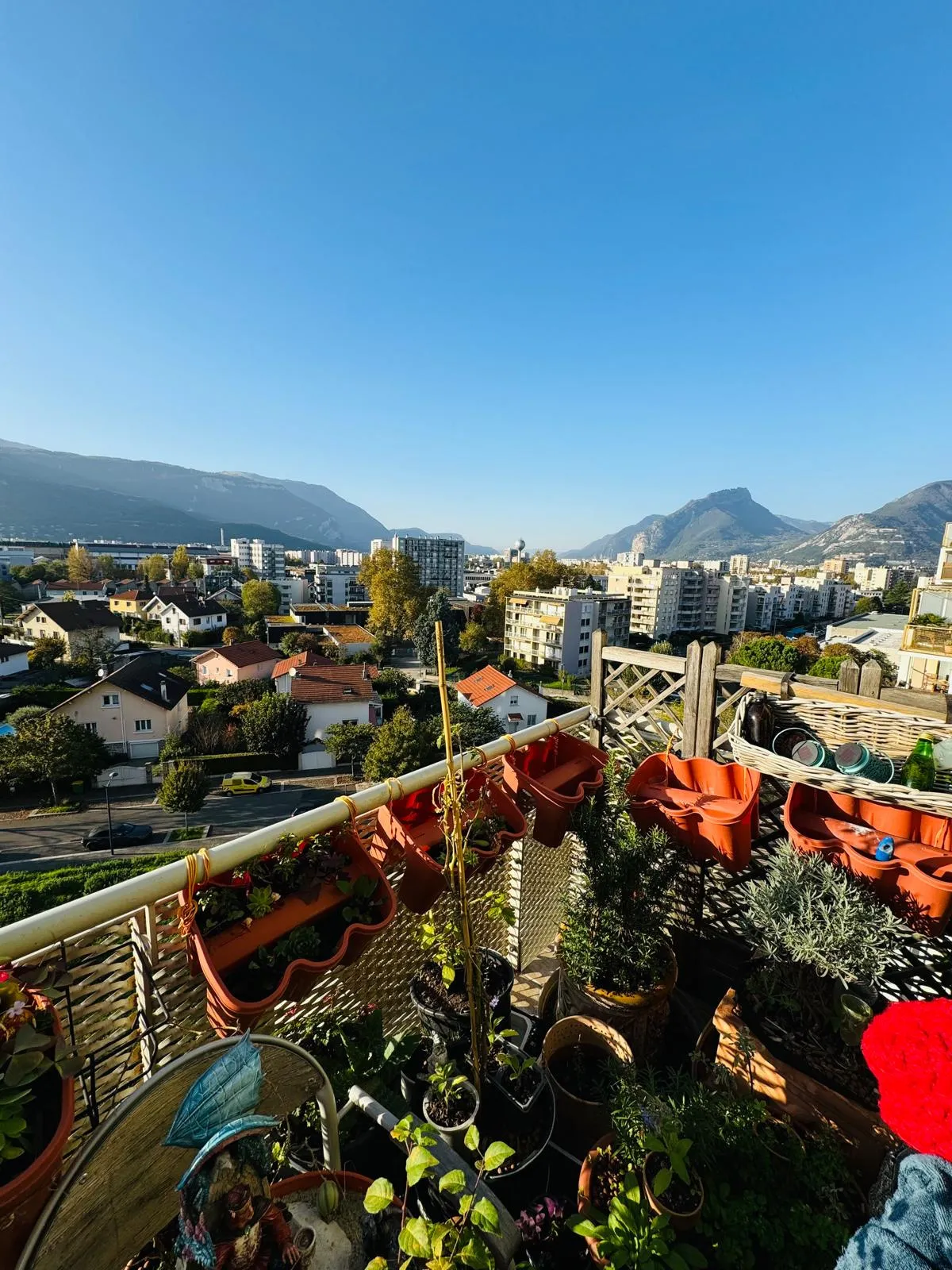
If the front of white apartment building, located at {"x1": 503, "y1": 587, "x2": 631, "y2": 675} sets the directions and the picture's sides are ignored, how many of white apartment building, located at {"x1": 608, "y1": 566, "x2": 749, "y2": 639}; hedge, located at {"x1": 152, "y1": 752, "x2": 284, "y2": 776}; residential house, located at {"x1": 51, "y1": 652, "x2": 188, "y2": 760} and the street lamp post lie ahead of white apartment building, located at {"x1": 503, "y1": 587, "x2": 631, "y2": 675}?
3

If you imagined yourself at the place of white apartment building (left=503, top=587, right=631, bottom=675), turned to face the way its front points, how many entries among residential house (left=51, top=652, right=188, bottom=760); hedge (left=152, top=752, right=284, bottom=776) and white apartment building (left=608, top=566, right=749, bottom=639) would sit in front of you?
2

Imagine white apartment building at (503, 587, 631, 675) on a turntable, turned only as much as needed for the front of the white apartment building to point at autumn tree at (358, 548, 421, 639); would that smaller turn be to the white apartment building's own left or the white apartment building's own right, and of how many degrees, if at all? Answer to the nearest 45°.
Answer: approximately 45° to the white apartment building's own right

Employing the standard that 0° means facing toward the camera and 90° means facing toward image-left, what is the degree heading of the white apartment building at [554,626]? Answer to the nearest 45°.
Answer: approximately 45°

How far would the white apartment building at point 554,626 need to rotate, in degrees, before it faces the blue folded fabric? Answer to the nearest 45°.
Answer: approximately 45° to its left

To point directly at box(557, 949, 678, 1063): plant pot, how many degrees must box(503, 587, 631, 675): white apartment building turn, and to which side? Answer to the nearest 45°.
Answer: approximately 45° to its left

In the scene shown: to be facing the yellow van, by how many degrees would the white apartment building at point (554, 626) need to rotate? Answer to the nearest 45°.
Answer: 0° — it already faces it
